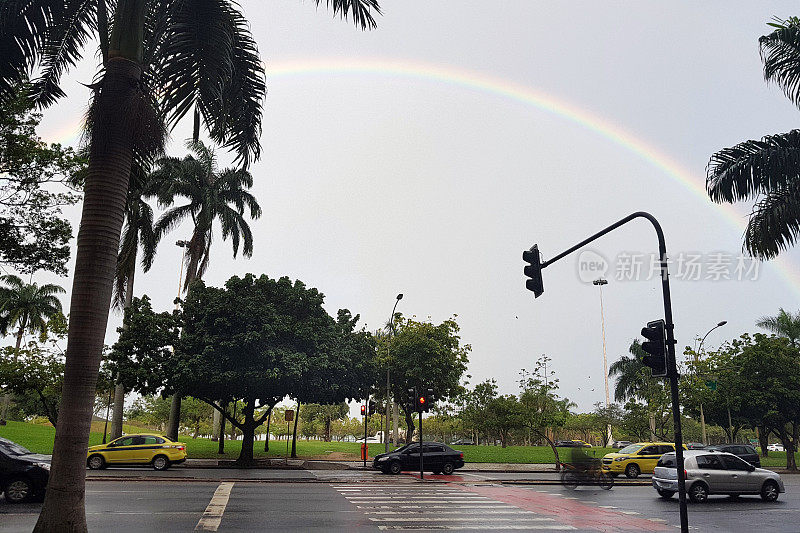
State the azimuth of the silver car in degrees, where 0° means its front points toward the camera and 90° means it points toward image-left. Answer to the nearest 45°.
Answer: approximately 225°

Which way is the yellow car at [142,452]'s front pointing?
to the viewer's left

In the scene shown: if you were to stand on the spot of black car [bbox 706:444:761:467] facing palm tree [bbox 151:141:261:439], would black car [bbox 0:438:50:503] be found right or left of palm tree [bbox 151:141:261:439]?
left

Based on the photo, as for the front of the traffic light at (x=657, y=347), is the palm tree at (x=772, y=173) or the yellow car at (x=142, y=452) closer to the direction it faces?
the yellow car

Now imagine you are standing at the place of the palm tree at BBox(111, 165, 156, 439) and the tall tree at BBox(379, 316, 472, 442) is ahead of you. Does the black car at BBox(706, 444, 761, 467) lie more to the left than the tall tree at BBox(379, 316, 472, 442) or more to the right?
right

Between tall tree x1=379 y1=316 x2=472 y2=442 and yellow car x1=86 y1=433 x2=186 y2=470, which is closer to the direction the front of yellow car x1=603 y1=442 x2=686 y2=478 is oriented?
the yellow car

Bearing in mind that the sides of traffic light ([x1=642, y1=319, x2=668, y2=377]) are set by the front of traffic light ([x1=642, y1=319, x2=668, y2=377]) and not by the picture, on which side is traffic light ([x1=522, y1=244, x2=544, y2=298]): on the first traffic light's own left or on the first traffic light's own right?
on the first traffic light's own right

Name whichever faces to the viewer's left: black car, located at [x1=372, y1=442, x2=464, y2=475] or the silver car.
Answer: the black car
